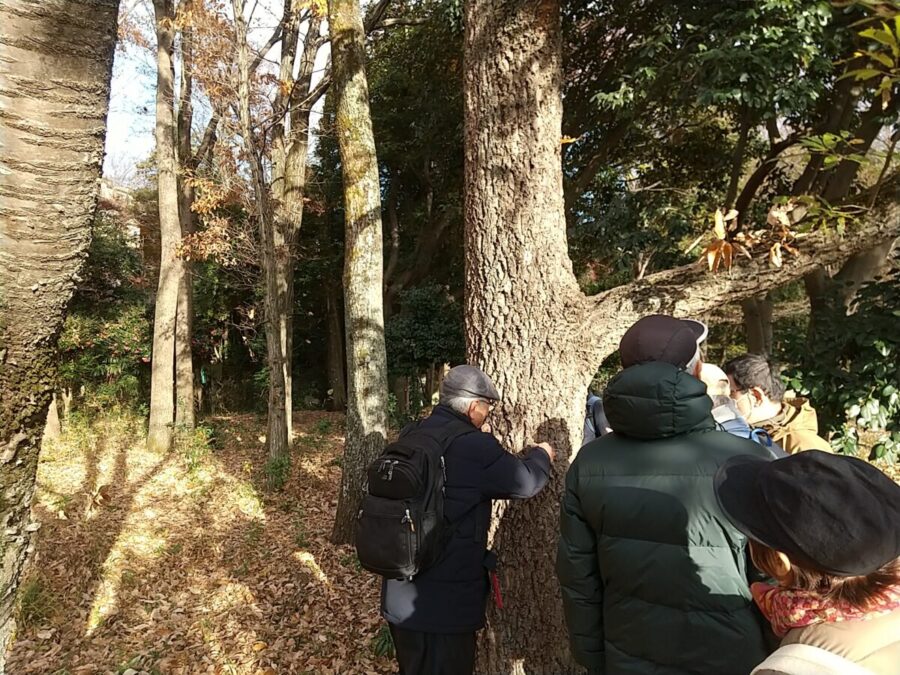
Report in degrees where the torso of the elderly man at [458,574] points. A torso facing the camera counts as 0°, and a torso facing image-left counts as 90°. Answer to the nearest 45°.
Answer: approximately 270°

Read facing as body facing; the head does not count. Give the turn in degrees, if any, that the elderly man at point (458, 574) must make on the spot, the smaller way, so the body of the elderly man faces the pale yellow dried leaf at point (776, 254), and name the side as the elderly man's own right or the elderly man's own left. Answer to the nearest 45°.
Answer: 0° — they already face it

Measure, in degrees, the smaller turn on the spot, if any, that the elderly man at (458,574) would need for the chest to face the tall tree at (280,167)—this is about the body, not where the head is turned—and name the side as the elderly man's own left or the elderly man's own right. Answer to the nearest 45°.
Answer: approximately 45° to the elderly man's own left

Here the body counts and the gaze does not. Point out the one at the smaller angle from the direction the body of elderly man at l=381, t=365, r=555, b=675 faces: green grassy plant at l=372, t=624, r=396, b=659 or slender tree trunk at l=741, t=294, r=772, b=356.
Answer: the slender tree trunk

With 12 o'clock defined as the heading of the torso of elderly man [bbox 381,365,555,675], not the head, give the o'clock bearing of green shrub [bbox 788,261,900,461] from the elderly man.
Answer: The green shrub is roughly at 11 o'clock from the elderly man.

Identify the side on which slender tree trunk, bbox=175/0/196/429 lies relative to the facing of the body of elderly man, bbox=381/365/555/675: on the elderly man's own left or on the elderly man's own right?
on the elderly man's own left

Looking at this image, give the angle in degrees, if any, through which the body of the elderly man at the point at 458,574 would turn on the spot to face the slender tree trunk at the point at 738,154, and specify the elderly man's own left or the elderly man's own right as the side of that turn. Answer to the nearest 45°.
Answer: approximately 45° to the elderly man's own left

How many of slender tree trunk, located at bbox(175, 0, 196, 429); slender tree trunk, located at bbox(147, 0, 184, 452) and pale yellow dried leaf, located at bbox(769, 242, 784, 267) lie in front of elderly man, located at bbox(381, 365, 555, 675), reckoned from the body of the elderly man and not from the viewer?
1

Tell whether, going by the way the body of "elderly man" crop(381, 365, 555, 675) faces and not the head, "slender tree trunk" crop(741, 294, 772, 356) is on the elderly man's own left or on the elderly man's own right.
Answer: on the elderly man's own left

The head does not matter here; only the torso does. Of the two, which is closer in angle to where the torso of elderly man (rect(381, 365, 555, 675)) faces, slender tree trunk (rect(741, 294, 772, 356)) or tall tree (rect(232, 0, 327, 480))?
the slender tree trunk

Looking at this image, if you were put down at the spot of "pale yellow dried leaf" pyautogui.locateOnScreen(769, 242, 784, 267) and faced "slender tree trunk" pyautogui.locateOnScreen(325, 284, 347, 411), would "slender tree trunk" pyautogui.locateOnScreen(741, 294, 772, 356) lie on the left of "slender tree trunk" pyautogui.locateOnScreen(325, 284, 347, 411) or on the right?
right

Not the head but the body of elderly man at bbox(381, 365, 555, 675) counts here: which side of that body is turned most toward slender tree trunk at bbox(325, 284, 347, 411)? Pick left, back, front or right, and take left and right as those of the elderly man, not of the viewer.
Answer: left

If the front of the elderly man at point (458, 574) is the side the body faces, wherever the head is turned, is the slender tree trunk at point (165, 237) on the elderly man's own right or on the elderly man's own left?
on the elderly man's own left
